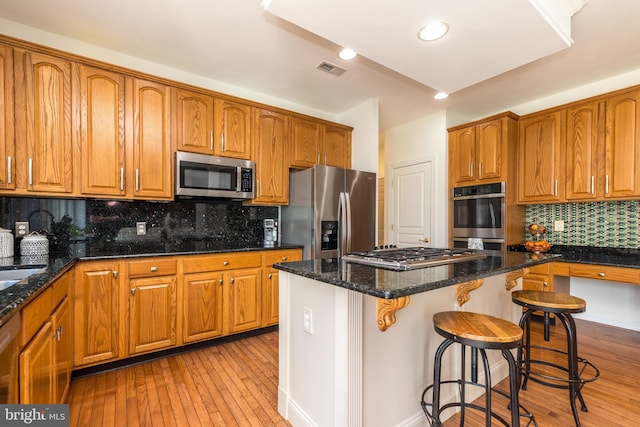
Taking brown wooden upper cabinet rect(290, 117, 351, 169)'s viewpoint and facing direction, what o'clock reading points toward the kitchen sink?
The kitchen sink is roughly at 3 o'clock from the brown wooden upper cabinet.

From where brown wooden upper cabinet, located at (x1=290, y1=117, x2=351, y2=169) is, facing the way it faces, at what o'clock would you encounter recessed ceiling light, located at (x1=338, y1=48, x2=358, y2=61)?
The recessed ceiling light is roughly at 1 o'clock from the brown wooden upper cabinet.

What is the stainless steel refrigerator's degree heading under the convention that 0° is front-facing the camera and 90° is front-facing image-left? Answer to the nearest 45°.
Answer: approximately 315°

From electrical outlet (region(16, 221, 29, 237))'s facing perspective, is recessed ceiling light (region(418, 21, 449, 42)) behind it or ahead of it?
ahead

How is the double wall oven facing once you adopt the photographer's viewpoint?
facing the viewer and to the left of the viewer

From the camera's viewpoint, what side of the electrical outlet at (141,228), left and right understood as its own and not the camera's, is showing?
front

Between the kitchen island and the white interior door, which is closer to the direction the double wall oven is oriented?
the kitchen island

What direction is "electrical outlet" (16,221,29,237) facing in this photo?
toward the camera

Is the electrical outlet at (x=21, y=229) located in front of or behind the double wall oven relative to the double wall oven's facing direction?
in front

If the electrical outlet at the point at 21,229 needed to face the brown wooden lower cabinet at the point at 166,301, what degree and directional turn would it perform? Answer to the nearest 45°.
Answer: approximately 45° to its left

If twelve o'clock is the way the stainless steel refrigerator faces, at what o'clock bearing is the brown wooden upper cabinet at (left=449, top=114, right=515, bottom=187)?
The brown wooden upper cabinet is roughly at 10 o'clock from the stainless steel refrigerator.
